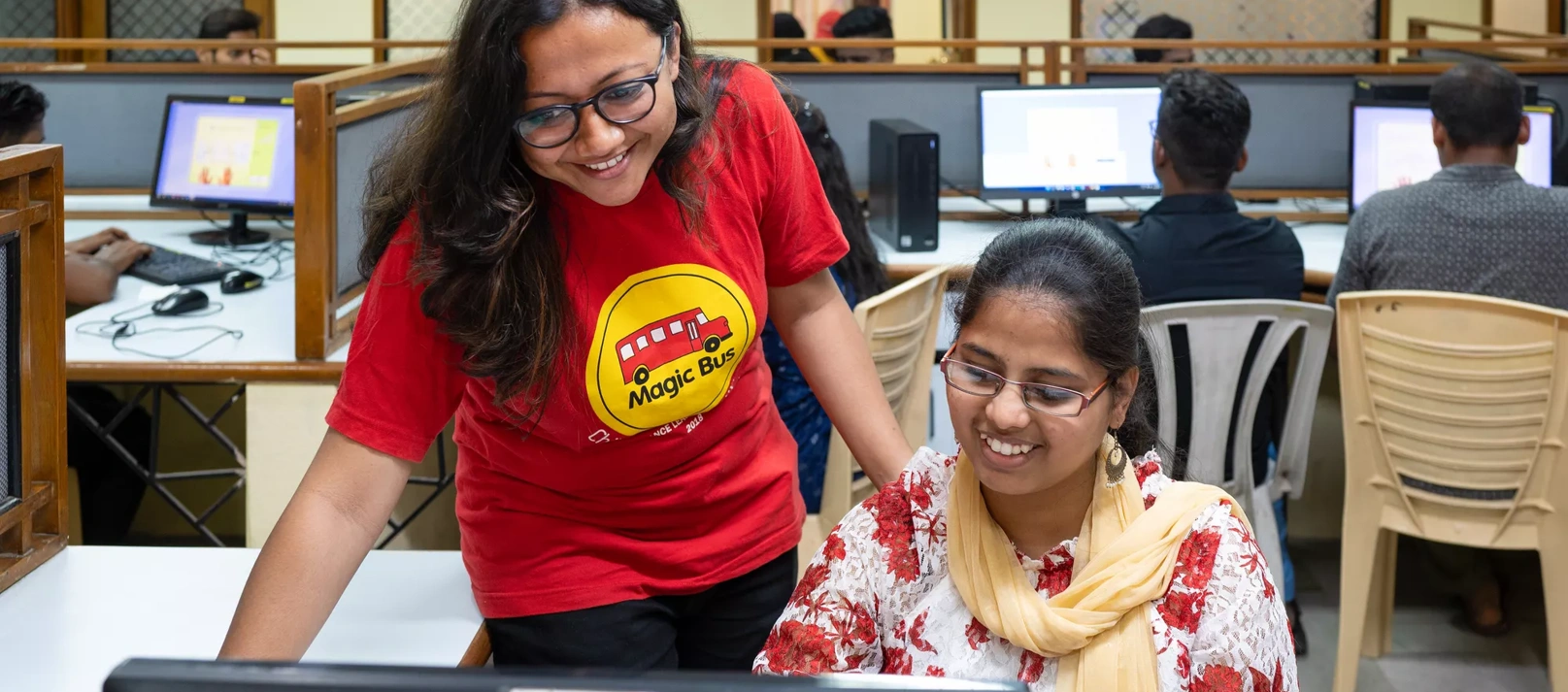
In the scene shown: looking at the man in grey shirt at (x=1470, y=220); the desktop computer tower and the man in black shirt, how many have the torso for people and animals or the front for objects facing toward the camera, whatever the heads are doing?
1

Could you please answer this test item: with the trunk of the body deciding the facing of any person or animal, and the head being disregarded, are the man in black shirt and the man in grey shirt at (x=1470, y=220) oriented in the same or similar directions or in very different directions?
same or similar directions

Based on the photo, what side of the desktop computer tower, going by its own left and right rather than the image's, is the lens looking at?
front

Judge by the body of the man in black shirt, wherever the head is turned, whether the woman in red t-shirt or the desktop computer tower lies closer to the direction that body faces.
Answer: the desktop computer tower

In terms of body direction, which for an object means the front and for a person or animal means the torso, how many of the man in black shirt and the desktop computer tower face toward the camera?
1

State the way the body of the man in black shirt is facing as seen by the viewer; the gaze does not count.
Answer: away from the camera

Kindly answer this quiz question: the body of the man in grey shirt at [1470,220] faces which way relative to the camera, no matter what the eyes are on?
away from the camera

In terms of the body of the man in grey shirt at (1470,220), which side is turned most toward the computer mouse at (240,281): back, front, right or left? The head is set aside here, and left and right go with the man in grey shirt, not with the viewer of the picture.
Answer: left

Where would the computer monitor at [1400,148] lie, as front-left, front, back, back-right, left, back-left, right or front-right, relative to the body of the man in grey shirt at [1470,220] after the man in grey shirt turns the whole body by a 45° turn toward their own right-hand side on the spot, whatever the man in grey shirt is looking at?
front-left

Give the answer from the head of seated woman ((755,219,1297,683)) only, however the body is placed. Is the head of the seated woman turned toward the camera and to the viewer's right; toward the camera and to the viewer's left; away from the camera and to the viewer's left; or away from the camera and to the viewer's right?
toward the camera and to the viewer's left

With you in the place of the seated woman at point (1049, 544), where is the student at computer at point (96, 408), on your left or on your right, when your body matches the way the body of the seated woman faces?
on your right

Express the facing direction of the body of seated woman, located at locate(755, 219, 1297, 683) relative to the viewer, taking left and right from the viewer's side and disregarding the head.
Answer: facing the viewer and to the left of the viewer

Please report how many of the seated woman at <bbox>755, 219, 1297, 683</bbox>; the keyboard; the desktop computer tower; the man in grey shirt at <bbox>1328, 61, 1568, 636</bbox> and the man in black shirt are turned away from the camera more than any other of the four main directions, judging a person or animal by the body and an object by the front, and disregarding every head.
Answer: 2

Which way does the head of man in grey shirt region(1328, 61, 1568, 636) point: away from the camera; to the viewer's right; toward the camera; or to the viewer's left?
away from the camera
